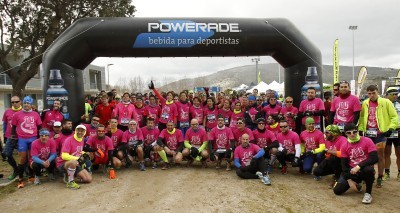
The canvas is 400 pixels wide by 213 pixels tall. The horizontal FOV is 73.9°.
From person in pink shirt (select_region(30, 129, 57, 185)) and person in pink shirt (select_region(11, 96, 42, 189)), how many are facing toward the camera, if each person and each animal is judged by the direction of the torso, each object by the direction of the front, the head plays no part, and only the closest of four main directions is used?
2

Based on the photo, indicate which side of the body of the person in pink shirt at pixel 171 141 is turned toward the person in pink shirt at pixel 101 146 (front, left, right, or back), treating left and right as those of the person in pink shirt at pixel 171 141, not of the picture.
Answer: right

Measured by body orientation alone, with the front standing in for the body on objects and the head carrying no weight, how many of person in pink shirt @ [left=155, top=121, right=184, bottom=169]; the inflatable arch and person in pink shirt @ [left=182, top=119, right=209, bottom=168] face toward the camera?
3

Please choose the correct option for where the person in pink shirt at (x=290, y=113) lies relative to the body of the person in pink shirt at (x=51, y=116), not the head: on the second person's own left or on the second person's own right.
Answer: on the second person's own left

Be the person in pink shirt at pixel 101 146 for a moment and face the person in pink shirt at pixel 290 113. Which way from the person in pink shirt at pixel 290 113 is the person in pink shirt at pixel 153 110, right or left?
left

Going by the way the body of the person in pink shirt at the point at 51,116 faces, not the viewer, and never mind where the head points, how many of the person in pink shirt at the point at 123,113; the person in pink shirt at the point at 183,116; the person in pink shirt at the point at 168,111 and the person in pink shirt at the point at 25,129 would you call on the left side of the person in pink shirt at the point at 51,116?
3

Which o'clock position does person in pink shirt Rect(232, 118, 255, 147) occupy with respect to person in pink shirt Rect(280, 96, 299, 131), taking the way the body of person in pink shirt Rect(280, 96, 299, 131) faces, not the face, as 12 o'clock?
person in pink shirt Rect(232, 118, 255, 147) is roughly at 2 o'clock from person in pink shirt Rect(280, 96, 299, 131).

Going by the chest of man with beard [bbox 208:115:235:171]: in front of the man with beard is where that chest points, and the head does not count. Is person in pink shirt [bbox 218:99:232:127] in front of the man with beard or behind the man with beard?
behind
